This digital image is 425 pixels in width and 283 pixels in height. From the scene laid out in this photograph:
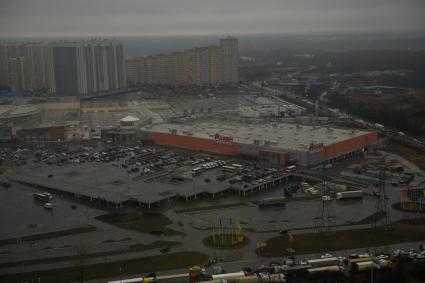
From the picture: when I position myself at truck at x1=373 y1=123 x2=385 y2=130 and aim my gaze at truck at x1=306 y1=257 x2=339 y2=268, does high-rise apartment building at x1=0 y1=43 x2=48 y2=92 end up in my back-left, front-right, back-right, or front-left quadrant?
back-right

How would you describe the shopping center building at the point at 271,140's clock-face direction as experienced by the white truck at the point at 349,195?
The shopping center building is roughly at 2 o'clock from the white truck.

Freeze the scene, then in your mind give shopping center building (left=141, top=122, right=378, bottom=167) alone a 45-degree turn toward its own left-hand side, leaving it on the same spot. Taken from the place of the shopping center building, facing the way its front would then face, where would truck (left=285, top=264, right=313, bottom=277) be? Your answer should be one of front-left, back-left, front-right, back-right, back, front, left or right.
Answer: front

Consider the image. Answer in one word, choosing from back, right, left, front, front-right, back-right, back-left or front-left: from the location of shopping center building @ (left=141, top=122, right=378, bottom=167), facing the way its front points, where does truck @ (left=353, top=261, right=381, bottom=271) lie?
front-left

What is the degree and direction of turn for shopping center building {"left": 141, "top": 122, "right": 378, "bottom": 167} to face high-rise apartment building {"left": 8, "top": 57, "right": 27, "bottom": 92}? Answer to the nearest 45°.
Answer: approximately 90° to its right

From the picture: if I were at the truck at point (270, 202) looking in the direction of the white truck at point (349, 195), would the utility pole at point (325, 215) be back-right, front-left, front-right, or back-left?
front-right

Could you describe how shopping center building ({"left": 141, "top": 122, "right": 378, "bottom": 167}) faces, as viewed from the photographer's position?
facing the viewer and to the left of the viewer

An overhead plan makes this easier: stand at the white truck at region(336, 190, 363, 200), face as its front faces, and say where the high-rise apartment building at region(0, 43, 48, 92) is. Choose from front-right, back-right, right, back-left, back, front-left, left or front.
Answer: front-right

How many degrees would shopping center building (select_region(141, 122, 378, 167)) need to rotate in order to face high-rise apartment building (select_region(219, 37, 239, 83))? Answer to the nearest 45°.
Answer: approximately 135° to its right

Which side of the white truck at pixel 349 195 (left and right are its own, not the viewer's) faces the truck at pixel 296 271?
left

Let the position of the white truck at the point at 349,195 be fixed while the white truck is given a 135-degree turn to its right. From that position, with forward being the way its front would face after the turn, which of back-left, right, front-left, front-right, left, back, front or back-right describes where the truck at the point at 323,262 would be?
back-right

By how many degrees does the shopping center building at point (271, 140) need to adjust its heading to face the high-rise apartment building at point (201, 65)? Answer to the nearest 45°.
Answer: approximately 135° to its right

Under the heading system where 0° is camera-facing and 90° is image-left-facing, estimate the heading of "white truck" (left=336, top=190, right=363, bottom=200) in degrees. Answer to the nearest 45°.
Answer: approximately 90°

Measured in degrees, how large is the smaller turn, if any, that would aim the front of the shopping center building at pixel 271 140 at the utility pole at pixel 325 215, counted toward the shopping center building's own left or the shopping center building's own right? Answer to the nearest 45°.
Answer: approximately 45° to the shopping center building's own left
